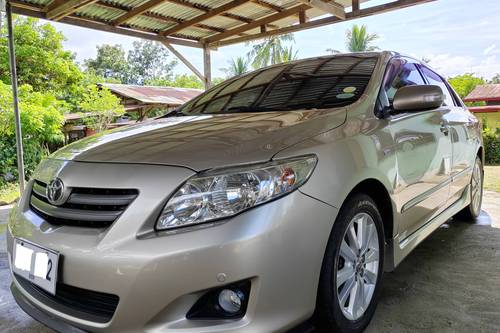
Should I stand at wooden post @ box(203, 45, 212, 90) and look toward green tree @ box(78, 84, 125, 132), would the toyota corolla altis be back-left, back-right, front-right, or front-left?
back-left

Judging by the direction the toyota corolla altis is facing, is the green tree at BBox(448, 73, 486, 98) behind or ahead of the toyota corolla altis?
behind

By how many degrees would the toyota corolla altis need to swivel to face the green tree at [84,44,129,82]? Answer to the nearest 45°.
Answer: approximately 135° to its right

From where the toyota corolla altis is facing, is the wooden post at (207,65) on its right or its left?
on its right

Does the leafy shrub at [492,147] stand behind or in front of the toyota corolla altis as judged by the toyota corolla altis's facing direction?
behind

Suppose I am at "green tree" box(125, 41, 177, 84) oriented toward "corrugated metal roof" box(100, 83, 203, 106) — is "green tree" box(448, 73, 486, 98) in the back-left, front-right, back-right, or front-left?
front-left

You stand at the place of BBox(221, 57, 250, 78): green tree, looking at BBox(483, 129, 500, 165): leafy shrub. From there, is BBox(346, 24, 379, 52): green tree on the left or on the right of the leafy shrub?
left

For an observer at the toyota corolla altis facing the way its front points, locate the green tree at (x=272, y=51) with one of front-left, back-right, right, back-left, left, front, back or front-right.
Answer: back-right

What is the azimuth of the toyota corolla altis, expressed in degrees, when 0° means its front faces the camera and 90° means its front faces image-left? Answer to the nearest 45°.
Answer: approximately 45°

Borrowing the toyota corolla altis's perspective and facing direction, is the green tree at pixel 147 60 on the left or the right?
on its right

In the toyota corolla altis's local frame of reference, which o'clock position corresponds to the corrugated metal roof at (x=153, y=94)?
The corrugated metal roof is roughly at 4 o'clock from the toyota corolla altis.

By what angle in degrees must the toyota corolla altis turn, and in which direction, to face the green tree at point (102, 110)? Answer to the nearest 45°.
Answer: approximately 135° to its right

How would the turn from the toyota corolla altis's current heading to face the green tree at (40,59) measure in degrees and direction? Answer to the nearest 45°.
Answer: approximately 90° to its right

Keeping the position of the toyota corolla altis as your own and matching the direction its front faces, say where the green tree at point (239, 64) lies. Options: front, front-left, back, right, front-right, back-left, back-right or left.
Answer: back-right
